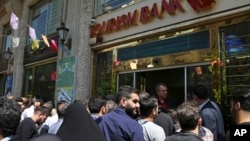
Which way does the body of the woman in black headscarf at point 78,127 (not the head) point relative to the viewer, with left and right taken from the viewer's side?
facing away from the viewer

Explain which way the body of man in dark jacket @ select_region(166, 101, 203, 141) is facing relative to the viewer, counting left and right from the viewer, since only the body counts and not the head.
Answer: facing away from the viewer

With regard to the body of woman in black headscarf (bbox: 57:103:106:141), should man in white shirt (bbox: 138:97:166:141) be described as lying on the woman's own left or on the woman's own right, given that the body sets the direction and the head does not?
on the woman's own right

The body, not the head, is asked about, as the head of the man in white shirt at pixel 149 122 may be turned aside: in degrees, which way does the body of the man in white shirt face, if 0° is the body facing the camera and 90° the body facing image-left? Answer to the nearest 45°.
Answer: approximately 225°

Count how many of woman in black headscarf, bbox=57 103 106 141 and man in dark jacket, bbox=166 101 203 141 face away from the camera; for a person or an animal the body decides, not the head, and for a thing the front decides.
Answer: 2

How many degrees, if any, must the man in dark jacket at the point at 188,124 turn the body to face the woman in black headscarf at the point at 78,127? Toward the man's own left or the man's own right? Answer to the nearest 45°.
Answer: approximately 90° to the man's own left

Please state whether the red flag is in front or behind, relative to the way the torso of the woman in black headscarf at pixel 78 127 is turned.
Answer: in front
